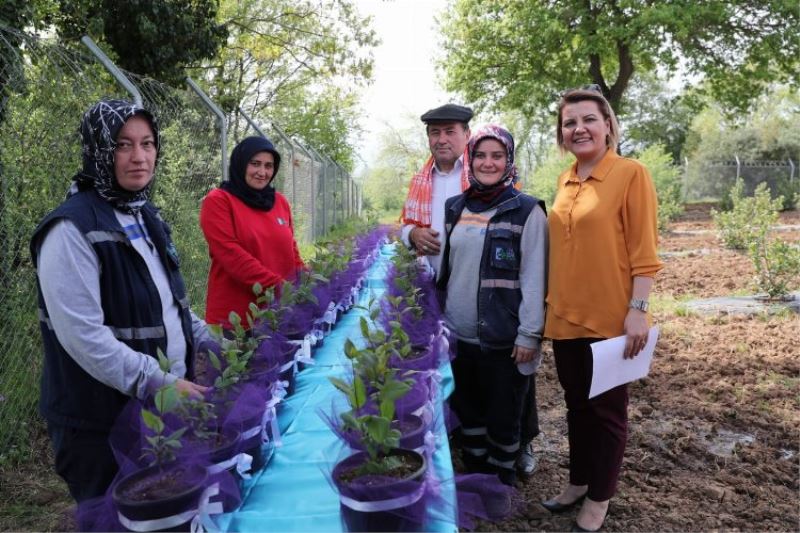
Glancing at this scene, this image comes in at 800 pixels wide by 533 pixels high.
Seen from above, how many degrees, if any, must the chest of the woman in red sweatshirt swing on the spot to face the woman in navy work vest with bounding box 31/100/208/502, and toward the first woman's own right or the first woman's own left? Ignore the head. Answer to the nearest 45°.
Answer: approximately 45° to the first woman's own right

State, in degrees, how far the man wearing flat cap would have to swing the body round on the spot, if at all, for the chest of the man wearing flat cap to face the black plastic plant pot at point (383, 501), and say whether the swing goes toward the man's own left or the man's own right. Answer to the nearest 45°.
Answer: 0° — they already face it

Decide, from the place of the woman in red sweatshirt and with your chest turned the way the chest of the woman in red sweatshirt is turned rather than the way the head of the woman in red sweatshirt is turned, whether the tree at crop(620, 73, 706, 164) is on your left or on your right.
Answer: on your left

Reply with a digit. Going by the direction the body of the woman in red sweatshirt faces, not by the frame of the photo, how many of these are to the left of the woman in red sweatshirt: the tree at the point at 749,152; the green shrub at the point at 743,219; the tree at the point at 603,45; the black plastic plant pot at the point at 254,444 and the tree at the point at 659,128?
4

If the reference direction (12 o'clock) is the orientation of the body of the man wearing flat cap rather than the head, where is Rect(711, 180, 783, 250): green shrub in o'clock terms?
The green shrub is roughly at 7 o'clock from the man wearing flat cap.

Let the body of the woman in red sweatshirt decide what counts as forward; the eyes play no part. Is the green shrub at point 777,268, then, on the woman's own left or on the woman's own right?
on the woman's own left

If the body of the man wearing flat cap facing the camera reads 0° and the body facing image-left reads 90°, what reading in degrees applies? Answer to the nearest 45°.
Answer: approximately 0°

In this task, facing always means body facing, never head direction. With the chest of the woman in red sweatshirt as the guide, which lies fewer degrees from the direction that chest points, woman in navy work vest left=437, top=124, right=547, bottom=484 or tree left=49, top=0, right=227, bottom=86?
the woman in navy work vest
